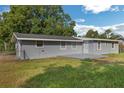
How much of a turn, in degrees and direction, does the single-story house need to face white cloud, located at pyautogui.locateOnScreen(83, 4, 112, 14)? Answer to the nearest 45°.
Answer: approximately 135° to its left

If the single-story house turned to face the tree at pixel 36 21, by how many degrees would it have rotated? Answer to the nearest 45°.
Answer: approximately 135° to its left

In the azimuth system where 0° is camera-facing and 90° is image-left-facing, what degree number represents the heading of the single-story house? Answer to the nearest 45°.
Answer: approximately 315°

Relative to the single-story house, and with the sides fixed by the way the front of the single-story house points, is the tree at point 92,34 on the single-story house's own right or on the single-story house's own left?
on the single-story house's own left
